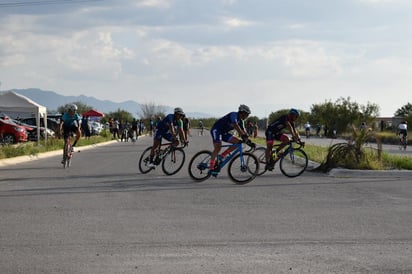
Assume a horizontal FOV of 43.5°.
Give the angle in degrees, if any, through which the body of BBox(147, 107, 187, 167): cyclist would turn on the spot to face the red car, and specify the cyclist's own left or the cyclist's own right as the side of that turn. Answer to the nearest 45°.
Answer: approximately 180°

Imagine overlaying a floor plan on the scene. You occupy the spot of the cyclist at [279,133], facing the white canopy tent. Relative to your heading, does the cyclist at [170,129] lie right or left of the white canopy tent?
left

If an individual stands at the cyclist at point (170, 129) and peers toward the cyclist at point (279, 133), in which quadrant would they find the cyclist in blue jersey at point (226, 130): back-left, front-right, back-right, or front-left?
front-right

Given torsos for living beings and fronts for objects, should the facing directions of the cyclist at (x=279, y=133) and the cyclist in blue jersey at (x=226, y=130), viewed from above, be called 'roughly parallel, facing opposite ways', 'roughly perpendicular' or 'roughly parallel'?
roughly parallel

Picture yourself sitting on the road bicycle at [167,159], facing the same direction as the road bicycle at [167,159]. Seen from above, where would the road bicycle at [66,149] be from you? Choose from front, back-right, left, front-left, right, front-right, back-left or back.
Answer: back

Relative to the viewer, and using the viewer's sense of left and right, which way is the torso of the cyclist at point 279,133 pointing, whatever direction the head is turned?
facing to the right of the viewer

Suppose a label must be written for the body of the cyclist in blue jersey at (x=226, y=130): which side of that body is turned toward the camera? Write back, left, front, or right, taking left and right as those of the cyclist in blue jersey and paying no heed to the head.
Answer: right

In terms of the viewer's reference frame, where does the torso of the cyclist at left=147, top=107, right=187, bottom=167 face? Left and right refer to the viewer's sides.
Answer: facing the viewer and to the right of the viewer
